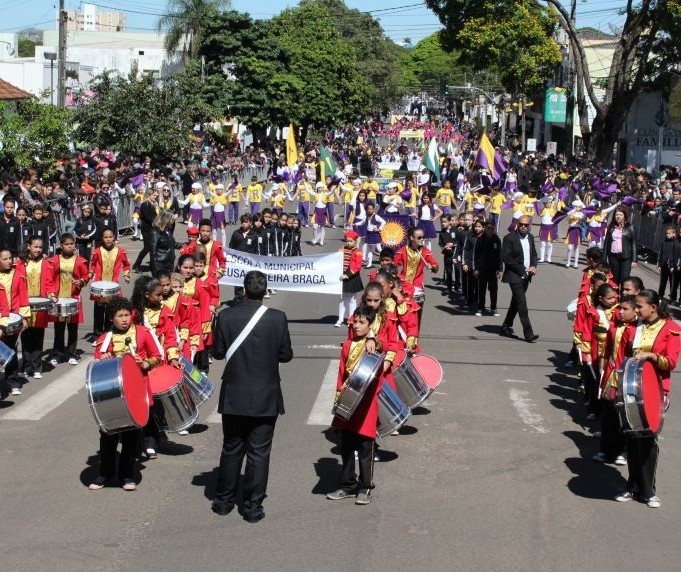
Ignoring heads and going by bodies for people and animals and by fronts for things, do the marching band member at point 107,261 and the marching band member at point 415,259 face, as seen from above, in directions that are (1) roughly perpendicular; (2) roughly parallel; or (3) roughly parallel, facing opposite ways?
roughly parallel

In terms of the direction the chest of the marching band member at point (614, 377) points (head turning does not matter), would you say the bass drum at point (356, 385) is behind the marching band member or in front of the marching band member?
in front

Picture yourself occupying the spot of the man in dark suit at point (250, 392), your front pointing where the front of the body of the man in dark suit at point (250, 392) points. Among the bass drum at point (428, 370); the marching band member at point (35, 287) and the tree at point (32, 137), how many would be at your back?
0

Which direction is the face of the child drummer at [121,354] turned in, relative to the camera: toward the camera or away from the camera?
toward the camera

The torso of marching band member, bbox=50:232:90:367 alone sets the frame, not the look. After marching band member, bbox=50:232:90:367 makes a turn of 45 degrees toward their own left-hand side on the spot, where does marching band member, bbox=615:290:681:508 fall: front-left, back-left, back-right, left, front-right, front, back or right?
front

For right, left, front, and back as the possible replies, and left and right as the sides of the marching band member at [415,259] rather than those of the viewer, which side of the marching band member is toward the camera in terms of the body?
front

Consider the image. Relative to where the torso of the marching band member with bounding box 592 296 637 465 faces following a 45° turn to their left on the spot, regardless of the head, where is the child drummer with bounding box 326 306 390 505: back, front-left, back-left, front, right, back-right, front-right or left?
front-right

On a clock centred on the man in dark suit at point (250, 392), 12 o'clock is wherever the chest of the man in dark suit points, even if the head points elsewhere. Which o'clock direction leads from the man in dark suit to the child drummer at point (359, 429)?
The child drummer is roughly at 2 o'clock from the man in dark suit.

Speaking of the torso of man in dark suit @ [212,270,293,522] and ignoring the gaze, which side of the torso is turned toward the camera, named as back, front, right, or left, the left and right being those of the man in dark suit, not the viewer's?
back

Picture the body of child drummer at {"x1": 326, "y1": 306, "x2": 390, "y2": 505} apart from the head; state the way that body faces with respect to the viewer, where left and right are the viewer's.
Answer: facing the viewer and to the left of the viewer

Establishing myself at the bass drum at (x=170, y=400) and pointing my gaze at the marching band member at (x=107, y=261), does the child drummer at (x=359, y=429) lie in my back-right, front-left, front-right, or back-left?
back-right

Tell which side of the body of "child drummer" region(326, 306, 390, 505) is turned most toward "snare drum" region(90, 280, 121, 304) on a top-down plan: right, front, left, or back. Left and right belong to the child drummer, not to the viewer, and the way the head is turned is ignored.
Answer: right

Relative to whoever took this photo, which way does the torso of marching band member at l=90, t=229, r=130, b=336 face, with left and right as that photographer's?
facing the viewer

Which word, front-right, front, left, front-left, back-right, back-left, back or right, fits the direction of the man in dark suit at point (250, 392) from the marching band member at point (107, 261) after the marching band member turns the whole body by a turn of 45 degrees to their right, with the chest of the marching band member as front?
front-left

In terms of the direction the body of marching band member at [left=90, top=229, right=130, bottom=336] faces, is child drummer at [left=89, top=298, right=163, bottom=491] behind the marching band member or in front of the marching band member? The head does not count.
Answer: in front

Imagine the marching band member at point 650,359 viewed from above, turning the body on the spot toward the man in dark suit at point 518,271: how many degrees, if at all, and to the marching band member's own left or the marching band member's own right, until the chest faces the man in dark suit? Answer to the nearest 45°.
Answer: approximately 135° to the marching band member's own right

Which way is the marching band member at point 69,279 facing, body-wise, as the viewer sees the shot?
toward the camera

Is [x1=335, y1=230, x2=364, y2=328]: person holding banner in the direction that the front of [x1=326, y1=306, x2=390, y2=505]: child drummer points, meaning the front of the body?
no

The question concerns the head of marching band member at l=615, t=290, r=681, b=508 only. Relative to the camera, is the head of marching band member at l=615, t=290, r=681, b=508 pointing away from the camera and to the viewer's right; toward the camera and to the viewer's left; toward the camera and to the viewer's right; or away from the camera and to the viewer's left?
toward the camera and to the viewer's left

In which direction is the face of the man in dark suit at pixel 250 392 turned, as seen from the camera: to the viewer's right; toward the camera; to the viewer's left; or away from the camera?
away from the camera

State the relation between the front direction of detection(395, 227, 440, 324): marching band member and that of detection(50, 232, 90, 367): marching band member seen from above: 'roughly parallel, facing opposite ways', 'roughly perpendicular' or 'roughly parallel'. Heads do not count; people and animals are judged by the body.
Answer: roughly parallel

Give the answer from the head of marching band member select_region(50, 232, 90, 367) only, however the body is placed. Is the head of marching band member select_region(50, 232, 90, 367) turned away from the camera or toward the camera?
toward the camera

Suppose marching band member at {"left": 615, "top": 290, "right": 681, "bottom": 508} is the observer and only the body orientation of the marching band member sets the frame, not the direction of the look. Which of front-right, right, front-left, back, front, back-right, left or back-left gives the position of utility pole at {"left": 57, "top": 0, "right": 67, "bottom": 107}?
right

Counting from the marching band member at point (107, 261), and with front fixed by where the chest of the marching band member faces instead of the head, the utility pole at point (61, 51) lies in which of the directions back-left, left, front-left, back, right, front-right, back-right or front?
back
